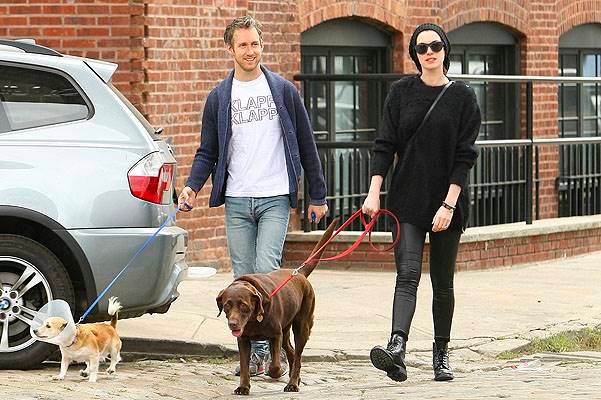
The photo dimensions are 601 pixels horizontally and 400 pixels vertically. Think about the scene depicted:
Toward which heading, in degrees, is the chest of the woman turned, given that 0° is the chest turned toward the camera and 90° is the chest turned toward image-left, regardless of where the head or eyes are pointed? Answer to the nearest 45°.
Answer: approximately 0°

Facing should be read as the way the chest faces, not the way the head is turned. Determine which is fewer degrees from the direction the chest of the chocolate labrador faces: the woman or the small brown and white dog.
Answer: the small brown and white dog

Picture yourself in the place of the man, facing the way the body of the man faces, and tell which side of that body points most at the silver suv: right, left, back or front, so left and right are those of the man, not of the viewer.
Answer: right

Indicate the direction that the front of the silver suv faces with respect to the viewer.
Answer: facing to the left of the viewer

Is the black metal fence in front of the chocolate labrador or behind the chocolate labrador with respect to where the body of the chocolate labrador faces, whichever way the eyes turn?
behind

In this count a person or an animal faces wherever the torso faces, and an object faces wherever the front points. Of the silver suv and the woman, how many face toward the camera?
1

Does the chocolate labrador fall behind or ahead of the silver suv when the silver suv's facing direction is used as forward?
behind

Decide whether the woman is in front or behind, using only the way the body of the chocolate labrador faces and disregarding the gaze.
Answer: behind
